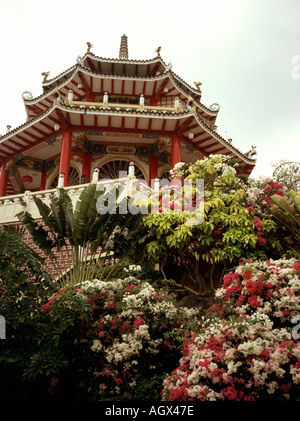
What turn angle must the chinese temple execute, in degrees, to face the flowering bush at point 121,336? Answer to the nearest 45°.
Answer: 0° — it already faces it

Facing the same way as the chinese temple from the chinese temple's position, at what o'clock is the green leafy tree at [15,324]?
The green leafy tree is roughly at 12 o'clock from the chinese temple.

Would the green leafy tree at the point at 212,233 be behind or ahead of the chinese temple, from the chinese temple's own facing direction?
ahead

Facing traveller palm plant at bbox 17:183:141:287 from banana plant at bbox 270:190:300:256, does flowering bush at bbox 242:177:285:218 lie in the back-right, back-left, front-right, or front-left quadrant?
front-right

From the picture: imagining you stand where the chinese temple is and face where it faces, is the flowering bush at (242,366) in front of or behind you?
in front

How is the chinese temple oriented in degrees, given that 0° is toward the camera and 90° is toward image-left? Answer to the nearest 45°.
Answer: approximately 0°

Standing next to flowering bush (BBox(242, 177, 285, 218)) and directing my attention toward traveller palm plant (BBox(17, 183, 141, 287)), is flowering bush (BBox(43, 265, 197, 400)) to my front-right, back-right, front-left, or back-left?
front-left

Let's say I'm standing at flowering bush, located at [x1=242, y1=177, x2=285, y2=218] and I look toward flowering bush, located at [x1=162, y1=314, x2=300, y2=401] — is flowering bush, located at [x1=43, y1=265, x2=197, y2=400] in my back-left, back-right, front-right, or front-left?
front-right

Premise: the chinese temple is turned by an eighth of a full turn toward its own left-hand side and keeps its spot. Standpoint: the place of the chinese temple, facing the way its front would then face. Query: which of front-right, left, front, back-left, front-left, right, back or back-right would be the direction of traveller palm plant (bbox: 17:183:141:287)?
front-right

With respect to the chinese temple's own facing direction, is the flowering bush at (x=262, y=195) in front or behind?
in front
